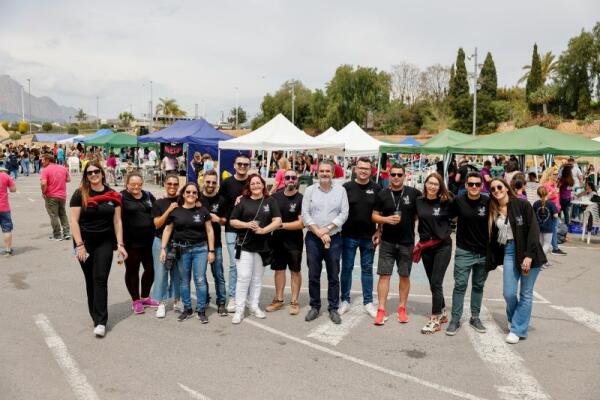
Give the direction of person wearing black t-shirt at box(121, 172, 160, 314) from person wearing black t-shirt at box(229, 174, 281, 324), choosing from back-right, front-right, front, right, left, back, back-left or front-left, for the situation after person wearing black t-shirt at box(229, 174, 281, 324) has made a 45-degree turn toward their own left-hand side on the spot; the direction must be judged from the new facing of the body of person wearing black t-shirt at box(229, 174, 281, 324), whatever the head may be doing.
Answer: back-right

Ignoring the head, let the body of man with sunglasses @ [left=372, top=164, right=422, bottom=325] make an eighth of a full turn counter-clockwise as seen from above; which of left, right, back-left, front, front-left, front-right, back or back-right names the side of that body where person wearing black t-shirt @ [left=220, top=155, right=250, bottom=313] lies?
back-right

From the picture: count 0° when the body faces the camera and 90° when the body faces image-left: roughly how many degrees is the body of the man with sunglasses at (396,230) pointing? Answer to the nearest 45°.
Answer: approximately 0°

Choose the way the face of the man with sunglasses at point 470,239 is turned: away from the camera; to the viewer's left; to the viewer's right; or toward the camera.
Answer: toward the camera

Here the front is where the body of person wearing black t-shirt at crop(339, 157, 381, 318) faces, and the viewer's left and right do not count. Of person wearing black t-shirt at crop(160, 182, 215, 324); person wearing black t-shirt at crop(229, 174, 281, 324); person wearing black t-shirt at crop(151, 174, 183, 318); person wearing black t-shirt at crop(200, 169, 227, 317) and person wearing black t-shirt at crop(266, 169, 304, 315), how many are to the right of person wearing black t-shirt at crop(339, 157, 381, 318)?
5

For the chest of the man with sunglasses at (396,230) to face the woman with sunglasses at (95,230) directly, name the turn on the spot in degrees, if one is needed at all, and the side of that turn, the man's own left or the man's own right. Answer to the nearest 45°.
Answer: approximately 90° to the man's own right

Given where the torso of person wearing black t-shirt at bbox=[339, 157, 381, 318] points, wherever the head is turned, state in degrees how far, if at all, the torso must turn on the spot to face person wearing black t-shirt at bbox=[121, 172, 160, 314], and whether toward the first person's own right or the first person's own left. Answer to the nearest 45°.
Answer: approximately 90° to the first person's own right

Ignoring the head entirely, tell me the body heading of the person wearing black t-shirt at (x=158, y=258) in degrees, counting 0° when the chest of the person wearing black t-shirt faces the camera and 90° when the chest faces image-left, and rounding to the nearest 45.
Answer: approximately 315°

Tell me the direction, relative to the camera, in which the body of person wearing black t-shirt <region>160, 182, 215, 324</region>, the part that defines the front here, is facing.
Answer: toward the camera

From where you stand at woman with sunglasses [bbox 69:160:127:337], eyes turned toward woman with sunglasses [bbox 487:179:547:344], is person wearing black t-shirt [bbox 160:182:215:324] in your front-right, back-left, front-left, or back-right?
front-left

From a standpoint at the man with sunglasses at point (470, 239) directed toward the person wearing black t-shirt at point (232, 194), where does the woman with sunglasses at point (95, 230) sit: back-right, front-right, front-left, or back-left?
front-left

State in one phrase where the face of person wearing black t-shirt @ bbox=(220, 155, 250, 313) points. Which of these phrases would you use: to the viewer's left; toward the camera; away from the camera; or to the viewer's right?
toward the camera

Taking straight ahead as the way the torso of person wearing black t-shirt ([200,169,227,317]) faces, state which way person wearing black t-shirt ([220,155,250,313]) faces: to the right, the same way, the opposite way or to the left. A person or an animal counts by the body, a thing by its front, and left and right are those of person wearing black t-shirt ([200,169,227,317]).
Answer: the same way

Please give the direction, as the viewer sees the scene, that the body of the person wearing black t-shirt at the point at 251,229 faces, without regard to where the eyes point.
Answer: toward the camera
